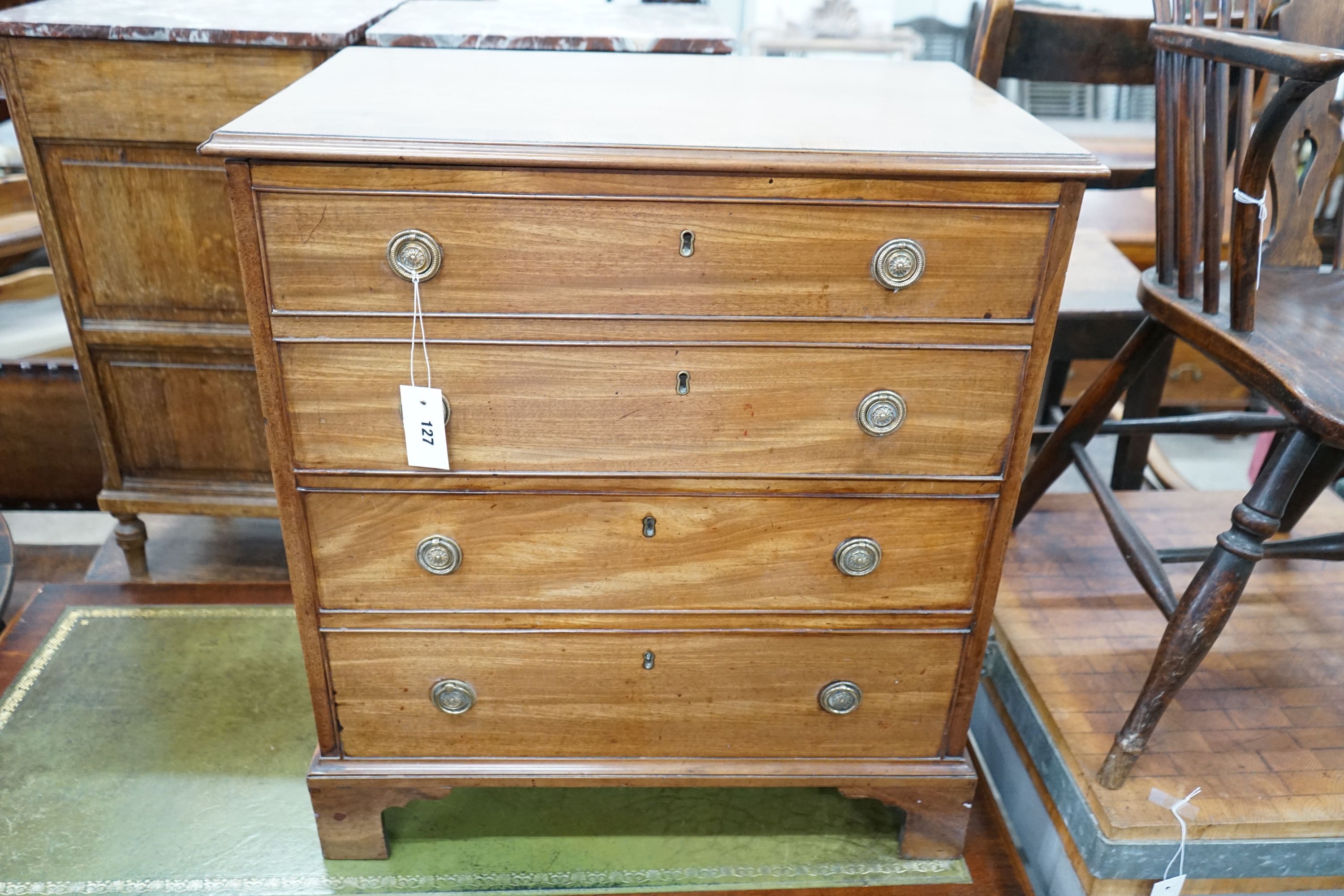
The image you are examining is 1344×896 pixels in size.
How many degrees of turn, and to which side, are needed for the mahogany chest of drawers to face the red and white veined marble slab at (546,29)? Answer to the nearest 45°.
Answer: approximately 180°

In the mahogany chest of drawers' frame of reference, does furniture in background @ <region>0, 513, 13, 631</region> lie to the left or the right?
on its right

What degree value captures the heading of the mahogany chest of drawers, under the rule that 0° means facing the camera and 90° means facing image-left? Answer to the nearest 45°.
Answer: approximately 0°

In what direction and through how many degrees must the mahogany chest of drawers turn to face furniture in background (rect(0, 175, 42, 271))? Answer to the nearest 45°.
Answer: approximately 135° to its right

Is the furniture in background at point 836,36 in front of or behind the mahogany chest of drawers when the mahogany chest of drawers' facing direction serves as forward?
behind

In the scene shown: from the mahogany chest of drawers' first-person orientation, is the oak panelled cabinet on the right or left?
on its right

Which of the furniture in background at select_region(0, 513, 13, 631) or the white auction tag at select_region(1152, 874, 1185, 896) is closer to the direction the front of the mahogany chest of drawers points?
the white auction tag

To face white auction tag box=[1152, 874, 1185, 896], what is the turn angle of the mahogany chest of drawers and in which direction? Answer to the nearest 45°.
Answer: approximately 90° to its left

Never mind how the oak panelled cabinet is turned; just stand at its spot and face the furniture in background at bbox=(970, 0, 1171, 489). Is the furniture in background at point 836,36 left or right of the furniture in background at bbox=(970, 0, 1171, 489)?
left

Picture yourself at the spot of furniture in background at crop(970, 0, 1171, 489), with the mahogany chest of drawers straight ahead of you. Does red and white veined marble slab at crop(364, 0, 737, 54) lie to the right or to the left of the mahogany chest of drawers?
right

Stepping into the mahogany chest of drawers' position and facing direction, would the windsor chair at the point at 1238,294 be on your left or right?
on your left
